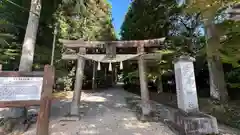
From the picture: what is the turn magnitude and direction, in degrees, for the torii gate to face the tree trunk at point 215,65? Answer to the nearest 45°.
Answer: approximately 90° to its left

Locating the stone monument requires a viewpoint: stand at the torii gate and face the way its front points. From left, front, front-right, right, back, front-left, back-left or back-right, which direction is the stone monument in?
front-left

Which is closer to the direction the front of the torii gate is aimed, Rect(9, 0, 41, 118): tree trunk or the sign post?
the sign post

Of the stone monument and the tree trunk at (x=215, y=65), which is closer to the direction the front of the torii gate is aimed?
the stone monument

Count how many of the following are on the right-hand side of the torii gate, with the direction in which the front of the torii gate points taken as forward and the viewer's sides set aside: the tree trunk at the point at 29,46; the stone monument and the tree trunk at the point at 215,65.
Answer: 1

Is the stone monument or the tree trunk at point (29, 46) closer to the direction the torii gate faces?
the stone monument

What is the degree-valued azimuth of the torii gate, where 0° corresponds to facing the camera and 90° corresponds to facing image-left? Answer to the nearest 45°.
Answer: approximately 0°

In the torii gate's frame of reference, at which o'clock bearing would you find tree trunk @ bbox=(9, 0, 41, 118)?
The tree trunk is roughly at 3 o'clock from the torii gate.

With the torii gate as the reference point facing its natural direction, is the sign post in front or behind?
in front
